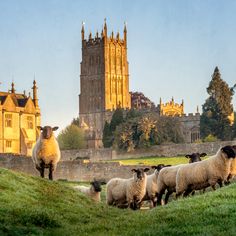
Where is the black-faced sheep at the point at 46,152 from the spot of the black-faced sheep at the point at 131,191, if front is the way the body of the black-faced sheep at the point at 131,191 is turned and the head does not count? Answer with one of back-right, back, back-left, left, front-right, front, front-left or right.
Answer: back-right

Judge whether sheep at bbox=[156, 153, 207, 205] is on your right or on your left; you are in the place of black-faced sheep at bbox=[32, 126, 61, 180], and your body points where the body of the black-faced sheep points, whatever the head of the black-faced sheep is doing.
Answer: on your left

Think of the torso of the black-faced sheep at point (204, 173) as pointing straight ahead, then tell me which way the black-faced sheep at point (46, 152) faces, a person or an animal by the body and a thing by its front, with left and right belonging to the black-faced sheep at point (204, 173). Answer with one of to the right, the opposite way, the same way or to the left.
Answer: to the right

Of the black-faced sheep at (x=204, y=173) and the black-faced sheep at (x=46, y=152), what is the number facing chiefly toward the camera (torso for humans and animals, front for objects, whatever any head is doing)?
1

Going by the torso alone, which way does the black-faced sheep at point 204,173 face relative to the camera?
to the viewer's right

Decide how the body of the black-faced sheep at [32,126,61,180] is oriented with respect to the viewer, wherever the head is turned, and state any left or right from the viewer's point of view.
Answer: facing the viewer

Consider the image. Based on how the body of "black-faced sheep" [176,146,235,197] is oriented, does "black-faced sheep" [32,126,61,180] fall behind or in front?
behind

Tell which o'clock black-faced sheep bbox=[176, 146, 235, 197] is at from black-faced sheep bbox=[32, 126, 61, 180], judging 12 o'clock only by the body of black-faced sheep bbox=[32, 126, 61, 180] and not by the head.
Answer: black-faced sheep bbox=[176, 146, 235, 197] is roughly at 10 o'clock from black-faced sheep bbox=[32, 126, 61, 180].
